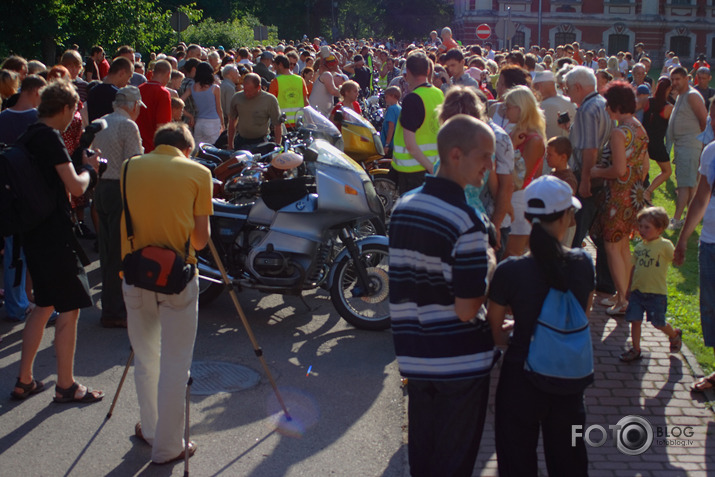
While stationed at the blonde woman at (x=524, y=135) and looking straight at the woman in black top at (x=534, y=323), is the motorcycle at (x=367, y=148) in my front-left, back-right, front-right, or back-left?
back-right

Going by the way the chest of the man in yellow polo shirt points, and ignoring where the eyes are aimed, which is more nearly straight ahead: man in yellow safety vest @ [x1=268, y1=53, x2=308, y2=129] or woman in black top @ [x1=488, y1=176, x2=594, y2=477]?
the man in yellow safety vest

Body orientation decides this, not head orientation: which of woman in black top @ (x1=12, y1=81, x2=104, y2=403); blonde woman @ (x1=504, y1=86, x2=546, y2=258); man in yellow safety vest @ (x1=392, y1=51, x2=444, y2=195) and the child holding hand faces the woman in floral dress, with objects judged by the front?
the woman in black top

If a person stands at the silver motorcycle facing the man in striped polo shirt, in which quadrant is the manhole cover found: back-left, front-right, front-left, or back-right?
front-right

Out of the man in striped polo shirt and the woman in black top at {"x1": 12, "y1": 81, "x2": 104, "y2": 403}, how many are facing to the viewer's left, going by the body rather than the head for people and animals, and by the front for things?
0

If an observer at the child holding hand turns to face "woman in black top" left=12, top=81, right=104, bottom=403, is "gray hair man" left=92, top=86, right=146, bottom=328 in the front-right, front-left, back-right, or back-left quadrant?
front-right

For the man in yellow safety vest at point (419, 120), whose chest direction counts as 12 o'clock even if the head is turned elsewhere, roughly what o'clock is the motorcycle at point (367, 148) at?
The motorcycle is roughly at 1 o'clock from the man in yellow safety vest.

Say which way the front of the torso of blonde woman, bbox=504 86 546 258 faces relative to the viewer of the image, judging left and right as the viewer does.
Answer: facing to the left of the viewer

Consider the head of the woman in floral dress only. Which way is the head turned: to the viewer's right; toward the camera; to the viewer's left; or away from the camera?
to the viewer's left

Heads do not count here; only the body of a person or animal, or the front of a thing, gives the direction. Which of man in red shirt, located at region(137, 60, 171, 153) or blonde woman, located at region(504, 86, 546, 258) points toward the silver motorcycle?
the blonde woman

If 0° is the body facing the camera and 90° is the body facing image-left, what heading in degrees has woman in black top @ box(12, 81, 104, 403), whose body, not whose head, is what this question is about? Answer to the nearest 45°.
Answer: approximately 270°

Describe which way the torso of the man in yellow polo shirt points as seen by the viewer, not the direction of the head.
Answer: away from the camera

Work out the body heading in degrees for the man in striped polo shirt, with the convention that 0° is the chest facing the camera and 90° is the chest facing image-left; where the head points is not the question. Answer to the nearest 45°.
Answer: approximately 225°

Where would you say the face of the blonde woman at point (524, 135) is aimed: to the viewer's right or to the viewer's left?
to the viewer's left

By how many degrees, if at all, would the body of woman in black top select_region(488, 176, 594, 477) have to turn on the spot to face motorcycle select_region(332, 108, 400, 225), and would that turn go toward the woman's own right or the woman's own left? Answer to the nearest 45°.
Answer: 0° — they already face it

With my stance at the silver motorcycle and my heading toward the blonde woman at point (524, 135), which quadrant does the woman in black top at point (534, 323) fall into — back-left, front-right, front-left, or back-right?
front-right

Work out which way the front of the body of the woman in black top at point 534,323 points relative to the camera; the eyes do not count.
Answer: away from the camera

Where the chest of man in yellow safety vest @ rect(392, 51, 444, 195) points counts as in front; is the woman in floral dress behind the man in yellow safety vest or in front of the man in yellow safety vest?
behind

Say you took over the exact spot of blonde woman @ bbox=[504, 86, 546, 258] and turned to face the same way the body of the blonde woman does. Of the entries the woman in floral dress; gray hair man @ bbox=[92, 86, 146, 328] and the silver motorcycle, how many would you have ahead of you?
2
